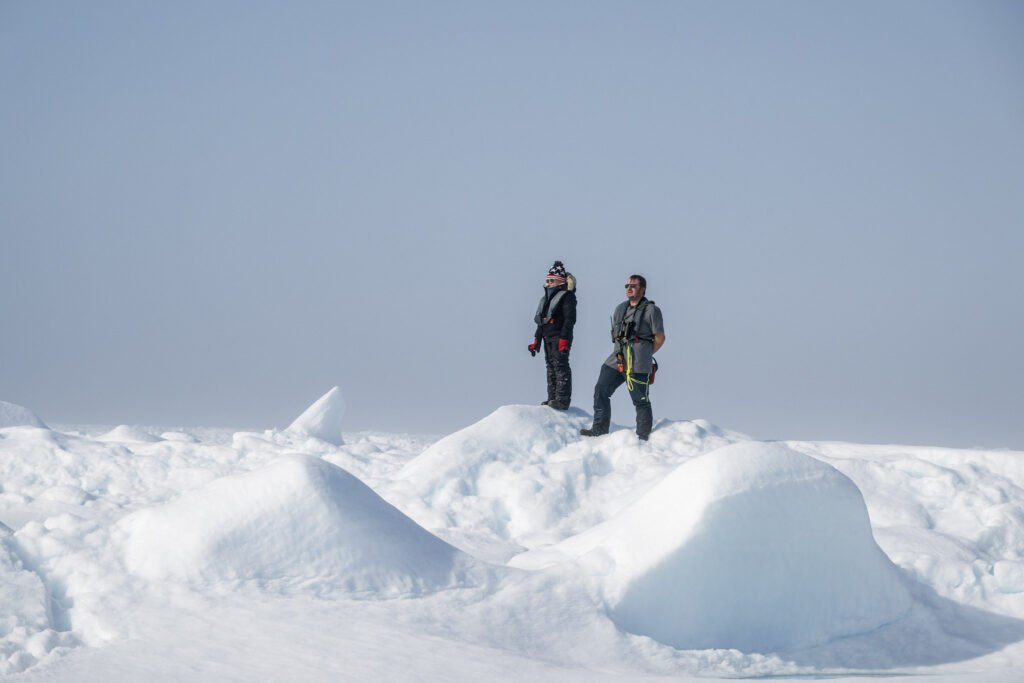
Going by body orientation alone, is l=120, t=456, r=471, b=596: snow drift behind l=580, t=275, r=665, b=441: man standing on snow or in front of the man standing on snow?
in front

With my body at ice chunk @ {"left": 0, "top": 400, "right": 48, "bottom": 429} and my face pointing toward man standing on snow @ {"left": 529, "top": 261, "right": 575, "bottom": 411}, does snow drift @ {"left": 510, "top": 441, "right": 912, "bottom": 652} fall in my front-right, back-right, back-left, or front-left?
front-right

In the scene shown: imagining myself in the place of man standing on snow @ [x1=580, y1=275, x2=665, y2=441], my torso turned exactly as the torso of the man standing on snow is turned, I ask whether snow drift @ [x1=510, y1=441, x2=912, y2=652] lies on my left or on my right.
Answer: on my left

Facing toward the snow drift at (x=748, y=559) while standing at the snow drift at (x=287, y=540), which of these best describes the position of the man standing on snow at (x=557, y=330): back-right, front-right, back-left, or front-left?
front-left

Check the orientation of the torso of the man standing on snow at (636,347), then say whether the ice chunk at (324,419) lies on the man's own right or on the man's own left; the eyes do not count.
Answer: on the man's own right

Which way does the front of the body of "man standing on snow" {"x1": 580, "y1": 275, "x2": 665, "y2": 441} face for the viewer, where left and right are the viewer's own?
facing the viewer and to the left of the viewer

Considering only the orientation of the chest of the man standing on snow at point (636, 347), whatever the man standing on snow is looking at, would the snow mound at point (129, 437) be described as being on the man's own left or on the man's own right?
on the man's own right

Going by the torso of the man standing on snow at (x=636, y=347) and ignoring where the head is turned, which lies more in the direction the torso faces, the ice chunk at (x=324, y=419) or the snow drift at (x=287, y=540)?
the snow drift

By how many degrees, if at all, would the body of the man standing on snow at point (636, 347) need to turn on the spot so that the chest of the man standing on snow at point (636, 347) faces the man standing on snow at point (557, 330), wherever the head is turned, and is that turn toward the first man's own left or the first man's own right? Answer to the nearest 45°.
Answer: approximately 90° to the first man's own right

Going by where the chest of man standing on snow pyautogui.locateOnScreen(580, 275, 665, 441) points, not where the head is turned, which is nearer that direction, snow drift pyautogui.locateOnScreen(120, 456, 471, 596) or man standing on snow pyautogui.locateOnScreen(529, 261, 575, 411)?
the snow drift

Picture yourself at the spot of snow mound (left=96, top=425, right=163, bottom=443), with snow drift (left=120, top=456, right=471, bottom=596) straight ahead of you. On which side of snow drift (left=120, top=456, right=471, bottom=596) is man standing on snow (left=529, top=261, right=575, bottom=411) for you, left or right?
left

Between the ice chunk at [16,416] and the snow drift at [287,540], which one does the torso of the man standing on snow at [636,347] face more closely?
the snow drift

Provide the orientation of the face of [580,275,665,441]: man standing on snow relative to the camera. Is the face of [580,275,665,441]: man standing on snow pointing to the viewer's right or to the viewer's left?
to the viewer's left
